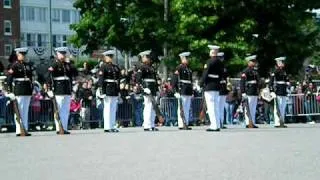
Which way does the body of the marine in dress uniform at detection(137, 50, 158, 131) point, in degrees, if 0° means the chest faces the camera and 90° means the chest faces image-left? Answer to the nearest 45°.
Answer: approximately 315°

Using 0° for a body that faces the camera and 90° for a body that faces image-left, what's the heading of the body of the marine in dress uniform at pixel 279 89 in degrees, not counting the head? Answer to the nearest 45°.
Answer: approximately 315°

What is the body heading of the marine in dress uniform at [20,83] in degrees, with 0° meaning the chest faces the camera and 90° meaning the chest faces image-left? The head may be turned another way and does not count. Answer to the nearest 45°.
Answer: approximately 315°

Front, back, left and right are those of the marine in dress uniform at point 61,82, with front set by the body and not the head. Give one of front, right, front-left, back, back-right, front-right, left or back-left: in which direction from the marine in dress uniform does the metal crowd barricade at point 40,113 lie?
back-left

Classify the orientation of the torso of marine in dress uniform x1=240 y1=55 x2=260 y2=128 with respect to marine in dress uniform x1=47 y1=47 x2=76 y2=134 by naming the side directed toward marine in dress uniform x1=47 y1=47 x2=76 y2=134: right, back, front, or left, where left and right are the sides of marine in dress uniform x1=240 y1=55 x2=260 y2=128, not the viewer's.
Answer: right
